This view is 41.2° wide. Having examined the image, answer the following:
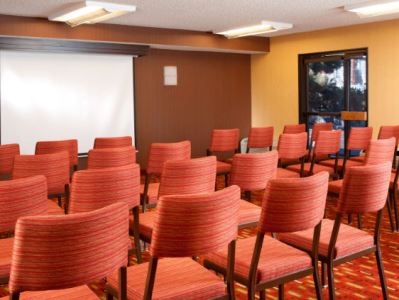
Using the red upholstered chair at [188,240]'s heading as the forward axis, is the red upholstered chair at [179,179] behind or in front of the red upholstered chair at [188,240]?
in front

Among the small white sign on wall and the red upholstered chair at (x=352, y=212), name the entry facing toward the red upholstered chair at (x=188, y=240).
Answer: the small white sign on wall

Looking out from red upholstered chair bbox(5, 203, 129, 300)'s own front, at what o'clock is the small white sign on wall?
The small white sign on wall is roughly at 2 o'clock from the red upholstered chair.

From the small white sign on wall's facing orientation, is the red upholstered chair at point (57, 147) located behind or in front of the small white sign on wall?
in front

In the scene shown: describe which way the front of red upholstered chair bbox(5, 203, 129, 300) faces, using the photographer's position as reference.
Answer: facing away from the viewer and to the left of the viewer

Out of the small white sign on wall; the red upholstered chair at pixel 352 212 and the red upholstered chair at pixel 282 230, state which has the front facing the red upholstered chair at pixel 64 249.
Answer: the small white sign on wall

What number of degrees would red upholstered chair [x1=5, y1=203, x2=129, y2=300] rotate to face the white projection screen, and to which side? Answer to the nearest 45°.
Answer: approximately 45° to its right

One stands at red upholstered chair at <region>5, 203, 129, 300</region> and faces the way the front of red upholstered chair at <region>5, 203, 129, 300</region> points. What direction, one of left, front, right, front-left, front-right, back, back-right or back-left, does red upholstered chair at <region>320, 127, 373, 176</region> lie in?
right

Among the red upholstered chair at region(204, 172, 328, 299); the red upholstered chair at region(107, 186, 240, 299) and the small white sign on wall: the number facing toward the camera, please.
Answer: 1

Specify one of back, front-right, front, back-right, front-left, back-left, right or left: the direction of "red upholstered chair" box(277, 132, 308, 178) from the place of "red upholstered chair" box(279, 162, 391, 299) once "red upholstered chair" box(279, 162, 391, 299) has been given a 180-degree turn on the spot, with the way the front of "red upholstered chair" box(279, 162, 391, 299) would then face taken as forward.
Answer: back-left

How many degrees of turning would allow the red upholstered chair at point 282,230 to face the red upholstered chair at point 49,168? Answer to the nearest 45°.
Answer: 0° — it already faces it

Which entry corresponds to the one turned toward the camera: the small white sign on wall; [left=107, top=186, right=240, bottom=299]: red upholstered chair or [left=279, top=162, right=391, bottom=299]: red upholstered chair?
the small white sign on wall

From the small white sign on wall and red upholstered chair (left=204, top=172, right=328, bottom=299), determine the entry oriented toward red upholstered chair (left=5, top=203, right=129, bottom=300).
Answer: the small white sign on wall

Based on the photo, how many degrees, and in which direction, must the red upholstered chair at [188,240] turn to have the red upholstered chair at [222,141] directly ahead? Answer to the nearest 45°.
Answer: approximately 45° to its right

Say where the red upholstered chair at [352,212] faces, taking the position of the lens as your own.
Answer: facing away from the viewer and to the left of the viewer

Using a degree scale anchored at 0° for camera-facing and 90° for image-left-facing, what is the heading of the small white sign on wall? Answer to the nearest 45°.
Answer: approximately 0°
